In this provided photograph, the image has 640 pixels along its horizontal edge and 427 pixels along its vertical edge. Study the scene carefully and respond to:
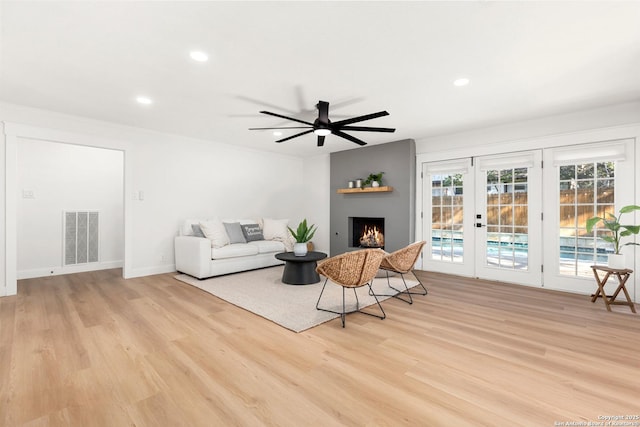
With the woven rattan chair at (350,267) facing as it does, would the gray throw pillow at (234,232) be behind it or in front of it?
in front

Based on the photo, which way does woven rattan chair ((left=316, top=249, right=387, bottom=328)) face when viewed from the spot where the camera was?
facing away from the viewer and to the left of the viewer

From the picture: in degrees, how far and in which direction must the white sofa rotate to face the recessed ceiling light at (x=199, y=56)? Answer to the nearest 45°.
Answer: approximately 45° to its right

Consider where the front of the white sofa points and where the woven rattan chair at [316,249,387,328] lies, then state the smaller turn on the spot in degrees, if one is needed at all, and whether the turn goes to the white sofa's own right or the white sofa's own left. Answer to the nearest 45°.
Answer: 0° — it already faces it

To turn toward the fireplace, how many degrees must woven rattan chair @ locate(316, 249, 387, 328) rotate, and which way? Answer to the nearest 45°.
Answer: approximately 45° to its right

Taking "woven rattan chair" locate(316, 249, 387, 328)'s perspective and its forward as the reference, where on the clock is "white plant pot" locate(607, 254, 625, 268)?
The white plant pot is roughly at 4 o'clock from the woven rattan chair.

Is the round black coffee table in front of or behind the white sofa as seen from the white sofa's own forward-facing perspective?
in front

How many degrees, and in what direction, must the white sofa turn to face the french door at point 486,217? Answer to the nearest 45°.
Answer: approximately 45° to its left

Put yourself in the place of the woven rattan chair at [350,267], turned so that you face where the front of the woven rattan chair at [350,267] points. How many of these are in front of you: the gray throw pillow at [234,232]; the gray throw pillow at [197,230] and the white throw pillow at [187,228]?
3
